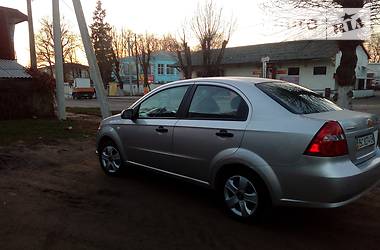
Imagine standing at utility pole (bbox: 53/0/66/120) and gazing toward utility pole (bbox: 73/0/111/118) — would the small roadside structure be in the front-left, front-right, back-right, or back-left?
back-left

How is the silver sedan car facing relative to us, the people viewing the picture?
facing away from the viewer and to the left of the viewer

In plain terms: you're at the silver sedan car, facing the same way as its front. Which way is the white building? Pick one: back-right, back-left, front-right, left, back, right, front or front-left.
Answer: front-right

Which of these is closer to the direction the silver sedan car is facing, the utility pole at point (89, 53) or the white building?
the utility pole

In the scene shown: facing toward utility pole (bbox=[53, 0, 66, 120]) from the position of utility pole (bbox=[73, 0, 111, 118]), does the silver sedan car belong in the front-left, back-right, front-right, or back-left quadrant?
back-left

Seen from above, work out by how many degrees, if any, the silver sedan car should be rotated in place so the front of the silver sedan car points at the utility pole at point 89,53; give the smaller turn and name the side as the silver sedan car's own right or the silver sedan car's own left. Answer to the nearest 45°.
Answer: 0° — it already faces it

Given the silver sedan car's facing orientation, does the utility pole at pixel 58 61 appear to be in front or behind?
in front

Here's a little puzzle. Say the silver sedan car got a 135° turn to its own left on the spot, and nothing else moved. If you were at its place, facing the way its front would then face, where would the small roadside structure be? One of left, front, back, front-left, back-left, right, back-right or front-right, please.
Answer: back-right

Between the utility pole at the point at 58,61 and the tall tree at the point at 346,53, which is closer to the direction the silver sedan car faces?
the utility pole

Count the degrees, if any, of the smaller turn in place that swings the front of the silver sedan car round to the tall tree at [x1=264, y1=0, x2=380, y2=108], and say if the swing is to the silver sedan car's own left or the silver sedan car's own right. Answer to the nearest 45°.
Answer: approximately 90° to the silver sedan car's own right
